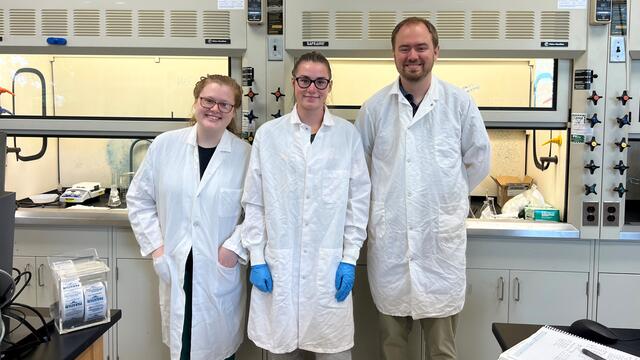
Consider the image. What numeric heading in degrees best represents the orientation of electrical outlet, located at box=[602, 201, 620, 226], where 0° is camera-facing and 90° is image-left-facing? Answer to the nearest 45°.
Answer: approximately 0°

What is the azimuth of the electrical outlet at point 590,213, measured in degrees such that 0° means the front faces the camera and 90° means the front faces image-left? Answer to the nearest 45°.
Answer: approximately 0°

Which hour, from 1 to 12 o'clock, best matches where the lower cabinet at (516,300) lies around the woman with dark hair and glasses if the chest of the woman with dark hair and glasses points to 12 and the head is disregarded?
The lower cabinet is roughly at 8 o'clock from the woman with dark hair and glasses.

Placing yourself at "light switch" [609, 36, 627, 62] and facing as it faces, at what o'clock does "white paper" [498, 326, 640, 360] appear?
The white paper is roughly at 12 o'clock from the light switch.

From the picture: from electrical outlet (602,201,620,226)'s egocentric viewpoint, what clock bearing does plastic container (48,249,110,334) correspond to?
The plastic container is roughly at 1 o'clock from the electrical outlet.

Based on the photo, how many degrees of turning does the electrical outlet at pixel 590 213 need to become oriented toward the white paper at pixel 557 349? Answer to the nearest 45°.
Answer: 0° — it already faces it
